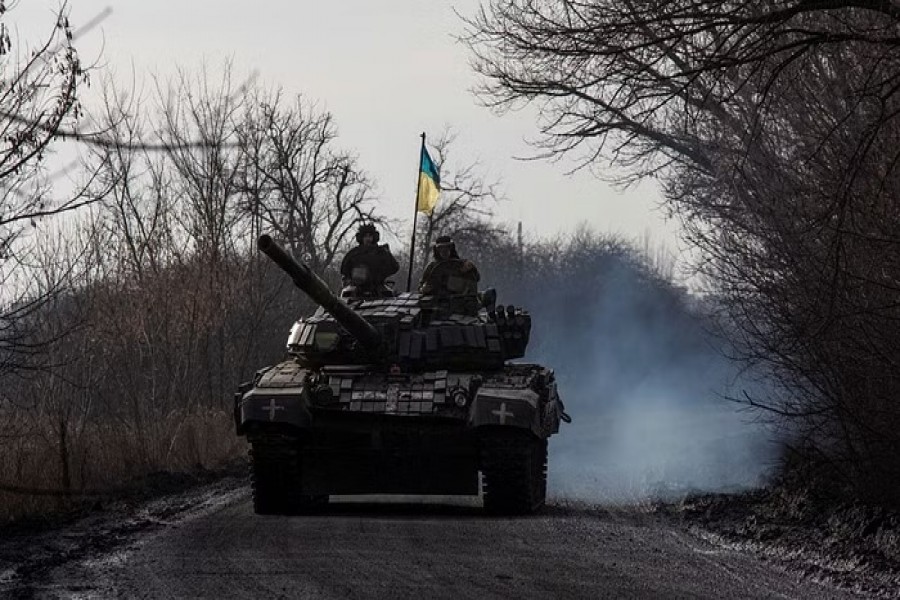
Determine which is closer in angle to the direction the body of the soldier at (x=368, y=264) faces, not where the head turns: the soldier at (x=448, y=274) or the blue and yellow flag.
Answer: the soldier

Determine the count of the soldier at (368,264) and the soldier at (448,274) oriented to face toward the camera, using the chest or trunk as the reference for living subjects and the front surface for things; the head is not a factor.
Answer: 2

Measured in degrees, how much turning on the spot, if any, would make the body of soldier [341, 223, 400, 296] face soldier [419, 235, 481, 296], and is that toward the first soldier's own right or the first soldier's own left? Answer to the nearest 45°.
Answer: approximately 45° to the first soldier's own left

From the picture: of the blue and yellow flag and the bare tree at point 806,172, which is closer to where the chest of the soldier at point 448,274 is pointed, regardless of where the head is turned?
the bare tree

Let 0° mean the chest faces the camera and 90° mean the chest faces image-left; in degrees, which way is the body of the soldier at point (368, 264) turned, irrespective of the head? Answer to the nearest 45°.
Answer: approximately 0°

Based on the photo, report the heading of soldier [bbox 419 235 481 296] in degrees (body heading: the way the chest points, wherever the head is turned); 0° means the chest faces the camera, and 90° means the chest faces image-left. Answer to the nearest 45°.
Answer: approximately 0°
